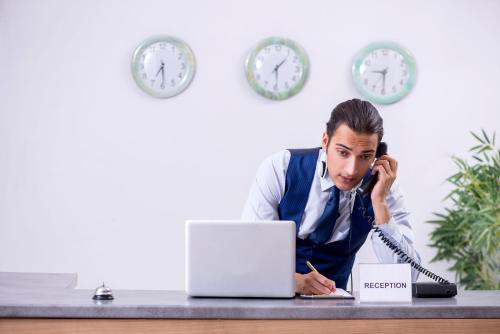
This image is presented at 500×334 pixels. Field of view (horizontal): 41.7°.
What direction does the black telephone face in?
away from the camera

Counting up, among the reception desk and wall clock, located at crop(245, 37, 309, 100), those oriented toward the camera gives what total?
2

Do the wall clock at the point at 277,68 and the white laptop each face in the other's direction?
yes

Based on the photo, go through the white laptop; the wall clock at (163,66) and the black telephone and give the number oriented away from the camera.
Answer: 2

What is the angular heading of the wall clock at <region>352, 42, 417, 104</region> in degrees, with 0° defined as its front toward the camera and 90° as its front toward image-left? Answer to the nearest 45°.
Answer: approximately 0°

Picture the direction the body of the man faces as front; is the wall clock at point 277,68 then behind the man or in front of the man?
behind

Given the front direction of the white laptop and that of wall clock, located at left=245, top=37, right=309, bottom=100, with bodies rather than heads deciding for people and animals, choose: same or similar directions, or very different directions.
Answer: very different directions

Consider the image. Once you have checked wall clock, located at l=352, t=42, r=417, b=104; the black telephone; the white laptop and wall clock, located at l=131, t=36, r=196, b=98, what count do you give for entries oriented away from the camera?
2

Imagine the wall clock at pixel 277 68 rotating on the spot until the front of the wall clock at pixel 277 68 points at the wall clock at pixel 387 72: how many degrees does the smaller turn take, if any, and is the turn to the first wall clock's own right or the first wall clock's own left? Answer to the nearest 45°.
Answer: approximately 90° to the first wall clock's own left

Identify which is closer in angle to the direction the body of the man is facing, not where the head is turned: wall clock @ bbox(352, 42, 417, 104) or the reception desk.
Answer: the reception desk

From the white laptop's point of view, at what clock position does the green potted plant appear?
The green potted plant is roughly at 1 o'clock from the white laptop.

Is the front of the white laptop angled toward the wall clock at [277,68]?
yes

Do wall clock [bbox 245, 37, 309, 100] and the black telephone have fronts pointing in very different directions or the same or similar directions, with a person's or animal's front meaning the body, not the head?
very different directions

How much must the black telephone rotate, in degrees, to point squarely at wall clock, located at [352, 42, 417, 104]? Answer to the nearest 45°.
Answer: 0° — it already faces it

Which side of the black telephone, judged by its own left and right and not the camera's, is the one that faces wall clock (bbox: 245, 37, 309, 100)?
front

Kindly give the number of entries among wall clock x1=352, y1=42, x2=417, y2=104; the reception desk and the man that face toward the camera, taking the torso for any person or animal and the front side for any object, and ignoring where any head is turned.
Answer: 3
